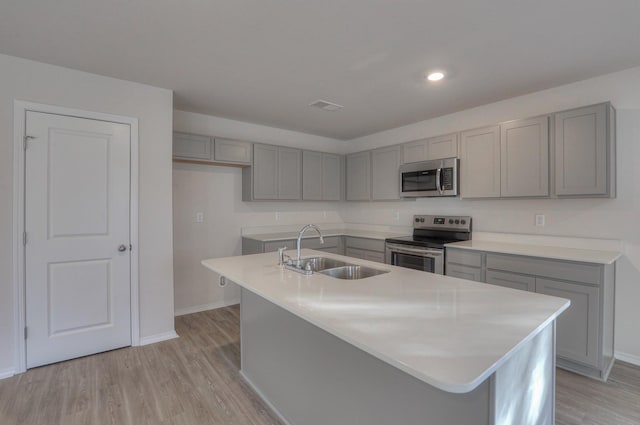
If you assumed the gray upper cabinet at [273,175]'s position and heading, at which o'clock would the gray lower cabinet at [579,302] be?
The gray lower cabinet is roughly at 12 o'clock from the gray upper cabinet.

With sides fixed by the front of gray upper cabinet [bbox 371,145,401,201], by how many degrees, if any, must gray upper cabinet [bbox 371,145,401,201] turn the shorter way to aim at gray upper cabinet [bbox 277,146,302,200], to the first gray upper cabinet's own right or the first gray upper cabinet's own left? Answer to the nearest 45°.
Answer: approximately 45° to the first gray upper cabinet's own right

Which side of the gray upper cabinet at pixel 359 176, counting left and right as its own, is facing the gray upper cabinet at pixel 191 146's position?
front

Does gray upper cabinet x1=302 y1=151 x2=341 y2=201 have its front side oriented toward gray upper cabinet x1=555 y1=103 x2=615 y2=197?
yes

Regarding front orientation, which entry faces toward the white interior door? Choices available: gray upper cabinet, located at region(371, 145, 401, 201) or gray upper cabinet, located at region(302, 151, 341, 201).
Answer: gray upper cabinet, located at region(371, 145, 401, 201)

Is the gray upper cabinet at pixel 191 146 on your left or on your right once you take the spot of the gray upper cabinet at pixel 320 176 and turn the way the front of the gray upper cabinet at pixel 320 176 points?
on your right

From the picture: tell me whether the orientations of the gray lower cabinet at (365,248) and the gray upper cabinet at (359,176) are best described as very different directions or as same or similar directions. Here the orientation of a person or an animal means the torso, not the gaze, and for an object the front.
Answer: same or similar directions

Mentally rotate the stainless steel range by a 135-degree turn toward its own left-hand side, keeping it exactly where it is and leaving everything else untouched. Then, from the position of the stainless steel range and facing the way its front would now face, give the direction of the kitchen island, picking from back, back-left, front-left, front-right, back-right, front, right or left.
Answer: right

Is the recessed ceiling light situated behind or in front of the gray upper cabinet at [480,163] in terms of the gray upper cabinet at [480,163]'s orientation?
in front

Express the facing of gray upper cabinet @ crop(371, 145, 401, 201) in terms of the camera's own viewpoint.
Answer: facing the viewer and to the left of the viewer

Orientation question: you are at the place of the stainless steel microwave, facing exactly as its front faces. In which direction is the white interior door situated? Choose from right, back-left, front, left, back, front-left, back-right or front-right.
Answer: front

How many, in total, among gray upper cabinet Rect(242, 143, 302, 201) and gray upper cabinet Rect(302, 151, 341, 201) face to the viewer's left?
0

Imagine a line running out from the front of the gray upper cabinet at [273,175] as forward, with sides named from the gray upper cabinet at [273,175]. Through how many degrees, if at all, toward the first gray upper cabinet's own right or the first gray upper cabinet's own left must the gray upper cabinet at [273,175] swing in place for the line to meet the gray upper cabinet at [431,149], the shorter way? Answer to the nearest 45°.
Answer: approximately 45° to the first gray upper cabinet's own left
